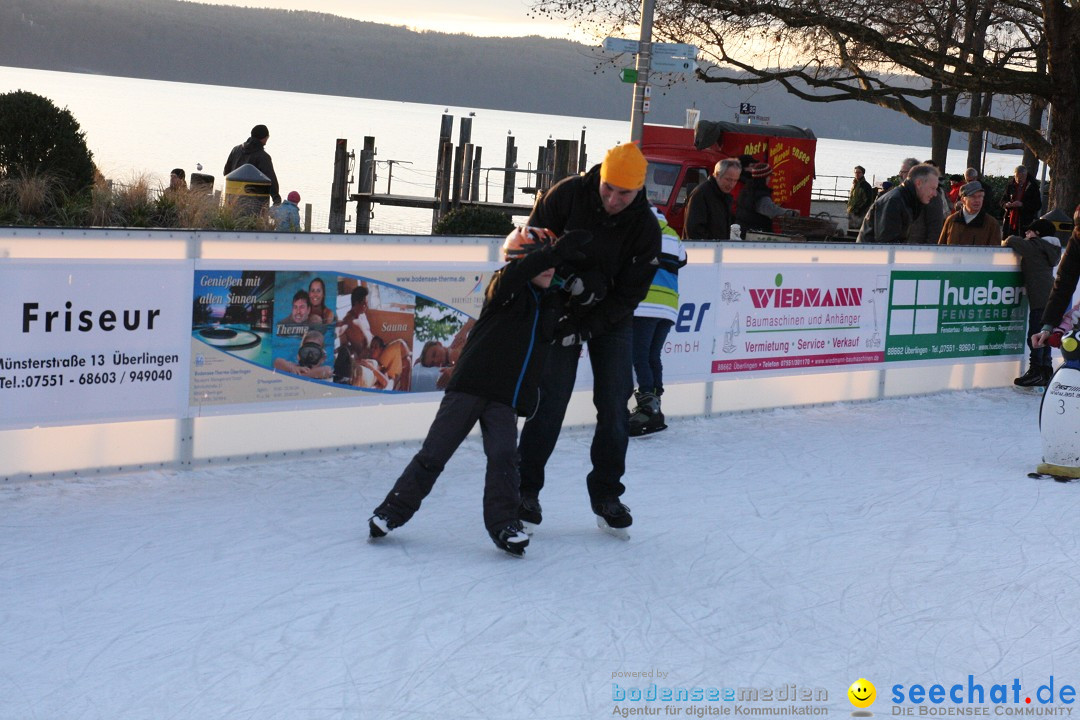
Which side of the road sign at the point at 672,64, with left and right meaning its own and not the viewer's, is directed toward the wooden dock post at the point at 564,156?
back

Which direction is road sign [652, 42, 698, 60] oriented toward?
toward the camera

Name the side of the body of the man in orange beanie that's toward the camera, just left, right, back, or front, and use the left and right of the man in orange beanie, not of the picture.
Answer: front

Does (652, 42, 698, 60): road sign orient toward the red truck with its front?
no

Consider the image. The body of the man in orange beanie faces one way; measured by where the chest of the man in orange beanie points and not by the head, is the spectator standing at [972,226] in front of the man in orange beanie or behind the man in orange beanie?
behind

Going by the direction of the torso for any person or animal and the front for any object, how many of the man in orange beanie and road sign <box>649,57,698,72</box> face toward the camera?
2

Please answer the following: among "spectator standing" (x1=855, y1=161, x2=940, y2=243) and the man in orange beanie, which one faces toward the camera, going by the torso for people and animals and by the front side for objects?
the man in orange beanie

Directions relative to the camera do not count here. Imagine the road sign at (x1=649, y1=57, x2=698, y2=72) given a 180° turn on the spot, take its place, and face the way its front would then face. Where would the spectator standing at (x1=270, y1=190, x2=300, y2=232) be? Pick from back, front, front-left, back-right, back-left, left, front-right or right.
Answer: left

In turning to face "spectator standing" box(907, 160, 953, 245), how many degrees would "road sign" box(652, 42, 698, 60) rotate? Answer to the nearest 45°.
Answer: approximately 45° to its left

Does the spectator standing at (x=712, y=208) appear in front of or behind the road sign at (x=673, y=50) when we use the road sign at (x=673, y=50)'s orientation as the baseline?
in front

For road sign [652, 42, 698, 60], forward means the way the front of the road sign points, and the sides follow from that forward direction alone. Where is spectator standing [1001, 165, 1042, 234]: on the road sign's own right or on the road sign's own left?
on the road sign's own left

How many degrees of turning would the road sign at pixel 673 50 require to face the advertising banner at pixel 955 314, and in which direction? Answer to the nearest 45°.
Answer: approximately 45° to its left

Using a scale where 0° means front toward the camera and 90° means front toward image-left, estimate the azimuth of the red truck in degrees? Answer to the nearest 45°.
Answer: approximately 45°
